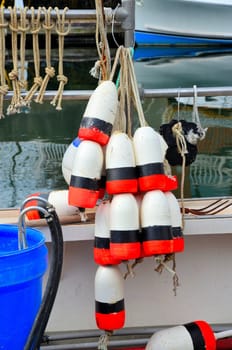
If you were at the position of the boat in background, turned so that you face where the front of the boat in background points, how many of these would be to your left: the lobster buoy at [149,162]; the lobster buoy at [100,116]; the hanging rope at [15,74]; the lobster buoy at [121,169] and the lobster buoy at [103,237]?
5

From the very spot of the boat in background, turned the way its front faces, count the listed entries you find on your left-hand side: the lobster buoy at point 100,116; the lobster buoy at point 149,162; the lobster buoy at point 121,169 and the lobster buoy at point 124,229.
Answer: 4

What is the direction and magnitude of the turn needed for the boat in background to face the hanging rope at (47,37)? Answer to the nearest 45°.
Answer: approximately 90° to its left

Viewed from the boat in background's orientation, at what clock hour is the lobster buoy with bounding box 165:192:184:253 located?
The lobster buoy is roughly at 9 o'clock from the boat in background.

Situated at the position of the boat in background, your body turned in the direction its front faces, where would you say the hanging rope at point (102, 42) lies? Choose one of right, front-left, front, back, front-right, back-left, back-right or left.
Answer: left

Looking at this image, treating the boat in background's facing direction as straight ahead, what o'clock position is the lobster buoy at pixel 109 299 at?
The lobster buoy is roughly at 9 o'clock from the boat in background.

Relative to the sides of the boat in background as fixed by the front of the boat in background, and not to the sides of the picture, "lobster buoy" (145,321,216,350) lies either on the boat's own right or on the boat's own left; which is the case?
on the boat's own left

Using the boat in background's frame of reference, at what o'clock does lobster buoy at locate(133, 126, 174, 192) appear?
The lobster buoy is roughly at 9 o'clock from the boat in background.

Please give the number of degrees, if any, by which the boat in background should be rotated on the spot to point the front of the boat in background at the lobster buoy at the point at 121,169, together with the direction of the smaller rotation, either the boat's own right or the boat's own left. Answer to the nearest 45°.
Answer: approximately 90° to the boat's own left

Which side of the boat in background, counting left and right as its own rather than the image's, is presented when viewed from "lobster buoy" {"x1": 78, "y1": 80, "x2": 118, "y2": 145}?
left

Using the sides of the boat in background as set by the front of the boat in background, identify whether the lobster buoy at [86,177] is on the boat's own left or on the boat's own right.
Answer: on the boat's own left

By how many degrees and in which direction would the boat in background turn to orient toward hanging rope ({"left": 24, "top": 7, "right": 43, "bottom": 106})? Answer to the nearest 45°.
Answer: approximately 90° to its left

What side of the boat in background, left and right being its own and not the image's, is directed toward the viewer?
left

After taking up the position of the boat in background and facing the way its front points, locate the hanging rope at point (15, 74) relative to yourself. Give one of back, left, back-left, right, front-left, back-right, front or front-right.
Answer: left
